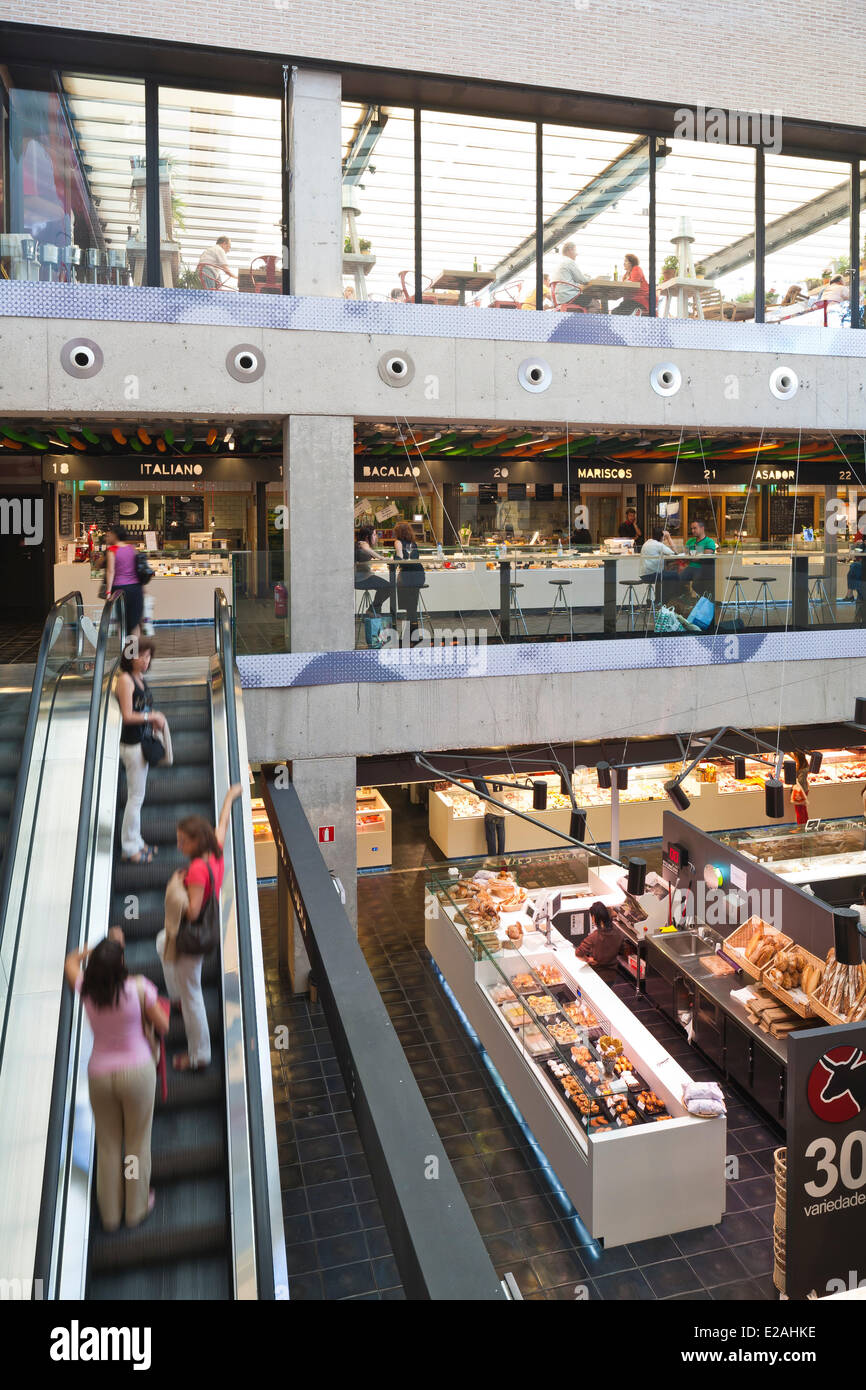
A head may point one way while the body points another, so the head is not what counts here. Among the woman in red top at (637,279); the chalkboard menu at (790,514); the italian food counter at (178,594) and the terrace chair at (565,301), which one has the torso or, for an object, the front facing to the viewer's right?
the terrace chair

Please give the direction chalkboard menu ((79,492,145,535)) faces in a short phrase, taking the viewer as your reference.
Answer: facing the viewer

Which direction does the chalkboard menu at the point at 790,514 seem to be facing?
toward the camera

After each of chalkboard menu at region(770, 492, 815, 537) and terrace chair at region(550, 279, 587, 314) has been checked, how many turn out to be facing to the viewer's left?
0

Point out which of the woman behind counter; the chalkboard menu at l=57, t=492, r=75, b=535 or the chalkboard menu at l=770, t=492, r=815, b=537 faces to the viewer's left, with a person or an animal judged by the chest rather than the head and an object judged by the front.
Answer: the woman behind counter
